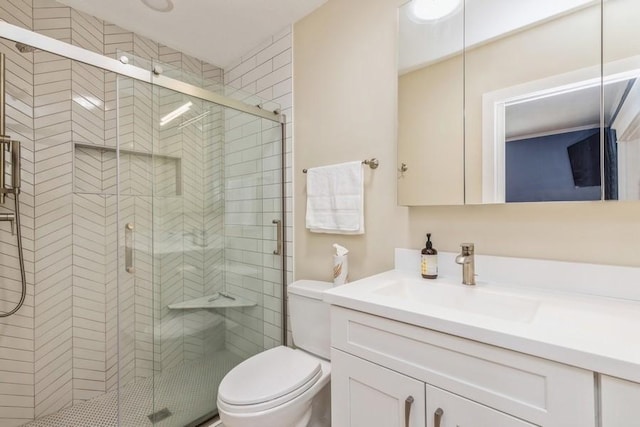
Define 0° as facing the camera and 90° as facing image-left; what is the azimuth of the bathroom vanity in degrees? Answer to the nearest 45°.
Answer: approximately 45°

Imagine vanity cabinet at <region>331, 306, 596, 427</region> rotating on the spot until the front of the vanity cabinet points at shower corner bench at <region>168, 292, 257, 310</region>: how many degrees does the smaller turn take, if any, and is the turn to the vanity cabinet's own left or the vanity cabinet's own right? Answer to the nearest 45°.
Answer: approximately 45° to the vanity cabinet's own right
